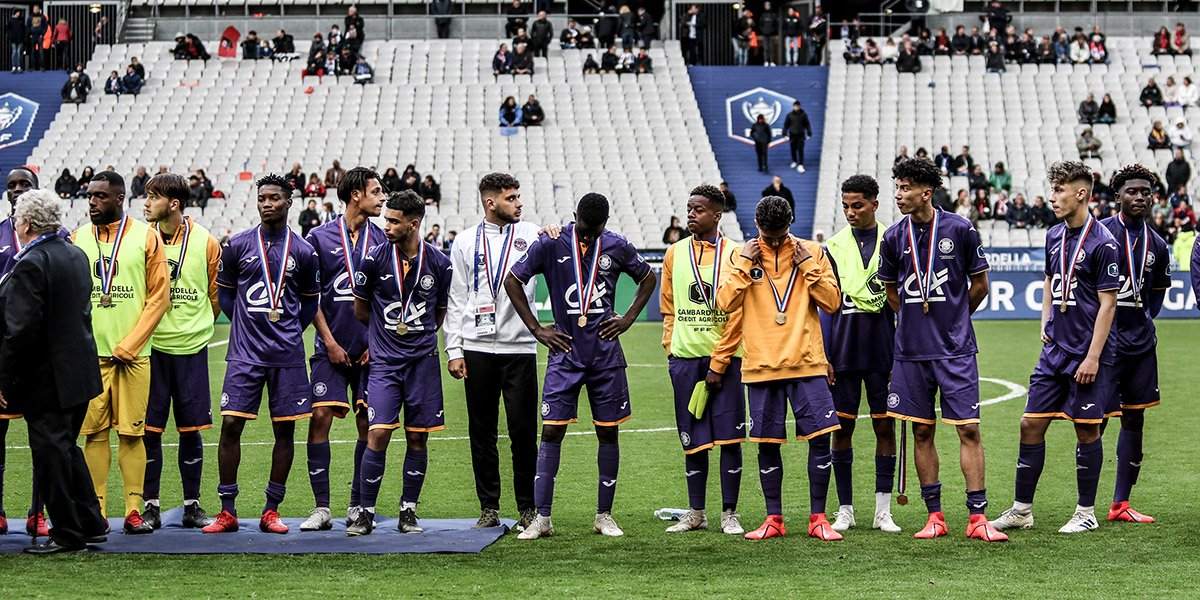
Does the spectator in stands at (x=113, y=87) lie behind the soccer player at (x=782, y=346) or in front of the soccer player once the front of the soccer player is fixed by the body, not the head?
behind

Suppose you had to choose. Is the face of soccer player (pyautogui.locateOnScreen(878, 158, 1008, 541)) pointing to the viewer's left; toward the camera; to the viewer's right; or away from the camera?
to the viewer's left

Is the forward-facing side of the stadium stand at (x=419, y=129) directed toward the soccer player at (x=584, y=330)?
yes

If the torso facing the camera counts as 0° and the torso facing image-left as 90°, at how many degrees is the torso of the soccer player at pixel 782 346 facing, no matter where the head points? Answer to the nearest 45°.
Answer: approximately 0°

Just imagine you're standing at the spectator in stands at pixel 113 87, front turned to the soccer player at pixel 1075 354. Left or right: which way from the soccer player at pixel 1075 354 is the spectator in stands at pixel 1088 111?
left

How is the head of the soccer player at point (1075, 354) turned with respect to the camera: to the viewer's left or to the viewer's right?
to the viewer's left

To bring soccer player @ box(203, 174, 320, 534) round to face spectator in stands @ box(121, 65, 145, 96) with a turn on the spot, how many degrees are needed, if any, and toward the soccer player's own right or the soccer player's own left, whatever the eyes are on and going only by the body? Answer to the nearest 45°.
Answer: approximately 180°
